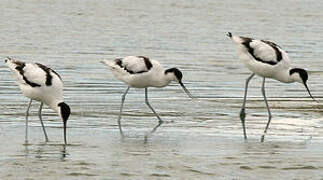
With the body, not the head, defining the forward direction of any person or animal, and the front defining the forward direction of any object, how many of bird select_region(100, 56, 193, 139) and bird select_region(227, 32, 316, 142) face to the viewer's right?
2

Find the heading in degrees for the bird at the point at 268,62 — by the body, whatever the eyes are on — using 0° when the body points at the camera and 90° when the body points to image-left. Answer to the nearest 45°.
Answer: approximately 270°

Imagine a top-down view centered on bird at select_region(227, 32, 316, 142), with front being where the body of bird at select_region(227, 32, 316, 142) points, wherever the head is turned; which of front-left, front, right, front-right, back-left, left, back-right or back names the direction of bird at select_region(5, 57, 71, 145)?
back-right

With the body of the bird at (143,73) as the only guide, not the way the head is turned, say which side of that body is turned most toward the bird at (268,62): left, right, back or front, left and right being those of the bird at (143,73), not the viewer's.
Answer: front

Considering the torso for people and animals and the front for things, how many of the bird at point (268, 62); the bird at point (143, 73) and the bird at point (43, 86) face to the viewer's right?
3

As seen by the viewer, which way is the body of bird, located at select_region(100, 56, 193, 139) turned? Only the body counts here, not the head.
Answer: to the viewer's right

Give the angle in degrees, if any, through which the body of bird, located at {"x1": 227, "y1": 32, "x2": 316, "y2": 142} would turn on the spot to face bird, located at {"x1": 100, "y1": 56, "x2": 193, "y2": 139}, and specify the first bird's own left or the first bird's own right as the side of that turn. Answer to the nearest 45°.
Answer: approximately 135° to the first bird's own right

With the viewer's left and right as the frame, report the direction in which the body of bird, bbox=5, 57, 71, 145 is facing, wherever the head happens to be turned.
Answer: facing to the right of the viewer

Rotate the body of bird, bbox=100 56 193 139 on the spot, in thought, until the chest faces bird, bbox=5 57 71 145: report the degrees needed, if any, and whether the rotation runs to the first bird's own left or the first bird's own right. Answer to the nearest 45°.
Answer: approximately 135° to the first bird's own right
